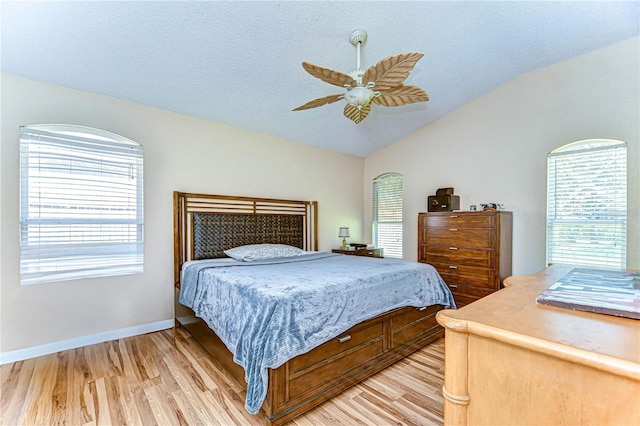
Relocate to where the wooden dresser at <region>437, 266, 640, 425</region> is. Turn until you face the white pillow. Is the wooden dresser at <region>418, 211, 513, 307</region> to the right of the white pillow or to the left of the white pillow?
right

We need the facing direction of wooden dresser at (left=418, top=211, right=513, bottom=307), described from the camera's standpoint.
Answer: facing the viewer and to the left of the viewer

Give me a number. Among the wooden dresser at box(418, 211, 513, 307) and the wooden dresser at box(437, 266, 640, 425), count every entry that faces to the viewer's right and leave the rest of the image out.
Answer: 0

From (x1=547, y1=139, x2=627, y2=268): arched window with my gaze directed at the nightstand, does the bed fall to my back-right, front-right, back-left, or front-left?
front-left

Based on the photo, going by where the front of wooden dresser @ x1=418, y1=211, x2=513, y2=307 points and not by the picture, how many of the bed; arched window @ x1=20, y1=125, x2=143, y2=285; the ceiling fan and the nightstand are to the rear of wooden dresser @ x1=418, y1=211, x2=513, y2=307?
0

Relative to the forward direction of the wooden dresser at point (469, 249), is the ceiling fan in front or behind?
in front

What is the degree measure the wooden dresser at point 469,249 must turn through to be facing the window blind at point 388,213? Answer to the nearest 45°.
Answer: approximately 90° to its right

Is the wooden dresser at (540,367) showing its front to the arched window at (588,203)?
no

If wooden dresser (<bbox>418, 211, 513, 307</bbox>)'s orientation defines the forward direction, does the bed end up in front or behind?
in front

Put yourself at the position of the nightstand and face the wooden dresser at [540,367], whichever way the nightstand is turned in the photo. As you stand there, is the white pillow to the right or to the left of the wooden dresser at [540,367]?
right

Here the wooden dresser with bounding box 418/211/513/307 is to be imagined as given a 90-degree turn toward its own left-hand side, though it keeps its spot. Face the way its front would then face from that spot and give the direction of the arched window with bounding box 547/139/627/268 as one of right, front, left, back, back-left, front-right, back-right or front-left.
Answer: front-left

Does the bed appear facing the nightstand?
no

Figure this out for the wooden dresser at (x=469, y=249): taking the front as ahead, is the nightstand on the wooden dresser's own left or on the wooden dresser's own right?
on the wooden dresser's own right
